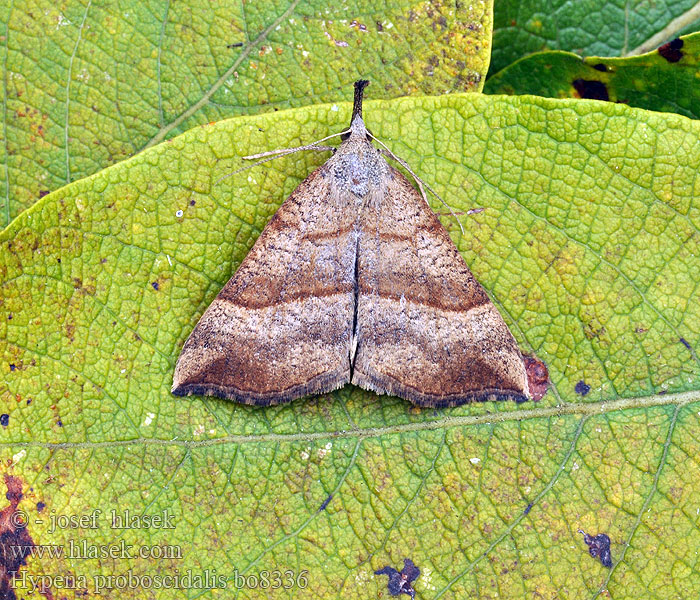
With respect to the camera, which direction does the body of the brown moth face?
away from the camera

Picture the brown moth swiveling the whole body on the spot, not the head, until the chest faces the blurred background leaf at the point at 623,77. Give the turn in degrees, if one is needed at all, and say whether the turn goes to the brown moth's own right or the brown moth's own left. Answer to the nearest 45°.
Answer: approximately 45° to the brown moth's own right
